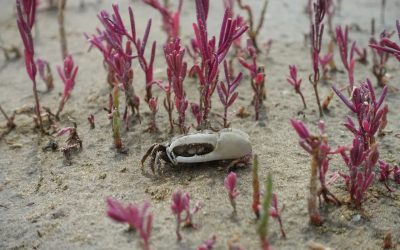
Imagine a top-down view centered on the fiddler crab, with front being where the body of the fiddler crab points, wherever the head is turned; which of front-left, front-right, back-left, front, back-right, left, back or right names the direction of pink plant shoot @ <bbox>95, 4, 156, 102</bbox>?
back-right

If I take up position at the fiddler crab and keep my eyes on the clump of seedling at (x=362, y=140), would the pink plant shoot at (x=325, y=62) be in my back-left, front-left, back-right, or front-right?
front-left

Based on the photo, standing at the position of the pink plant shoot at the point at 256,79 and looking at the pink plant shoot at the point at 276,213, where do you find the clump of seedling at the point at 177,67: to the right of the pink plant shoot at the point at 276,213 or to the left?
right

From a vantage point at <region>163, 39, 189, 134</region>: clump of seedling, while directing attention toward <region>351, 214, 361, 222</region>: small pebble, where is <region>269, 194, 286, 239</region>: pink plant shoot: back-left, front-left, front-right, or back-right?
front-right

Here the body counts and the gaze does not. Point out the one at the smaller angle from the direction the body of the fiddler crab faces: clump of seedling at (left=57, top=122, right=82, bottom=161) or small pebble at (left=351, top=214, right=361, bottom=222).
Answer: the small pebble

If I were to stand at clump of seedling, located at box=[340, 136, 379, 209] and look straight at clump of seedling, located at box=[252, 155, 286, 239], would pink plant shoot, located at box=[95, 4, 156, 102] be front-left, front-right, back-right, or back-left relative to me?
front-right

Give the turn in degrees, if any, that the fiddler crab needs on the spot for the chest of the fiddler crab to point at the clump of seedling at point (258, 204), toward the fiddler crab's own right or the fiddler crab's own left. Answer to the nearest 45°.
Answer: approximately 45° to the fiddler crab's own left

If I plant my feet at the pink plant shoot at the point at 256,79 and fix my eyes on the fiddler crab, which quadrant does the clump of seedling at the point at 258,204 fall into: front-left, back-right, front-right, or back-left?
front-left

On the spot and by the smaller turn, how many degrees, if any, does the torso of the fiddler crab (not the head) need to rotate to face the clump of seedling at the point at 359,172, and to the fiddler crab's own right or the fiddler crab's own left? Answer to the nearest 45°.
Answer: approximately 45° to the fiddler crab's own left

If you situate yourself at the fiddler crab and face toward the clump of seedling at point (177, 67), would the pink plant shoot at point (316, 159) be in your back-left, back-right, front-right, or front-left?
back-right

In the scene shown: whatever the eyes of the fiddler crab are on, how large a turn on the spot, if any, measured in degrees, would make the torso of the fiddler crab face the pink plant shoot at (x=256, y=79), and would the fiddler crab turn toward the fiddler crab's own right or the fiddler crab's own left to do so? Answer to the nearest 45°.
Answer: approximately 135° to the fiddler crab's own left

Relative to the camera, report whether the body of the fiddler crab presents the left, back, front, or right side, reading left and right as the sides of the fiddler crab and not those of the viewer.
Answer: front
